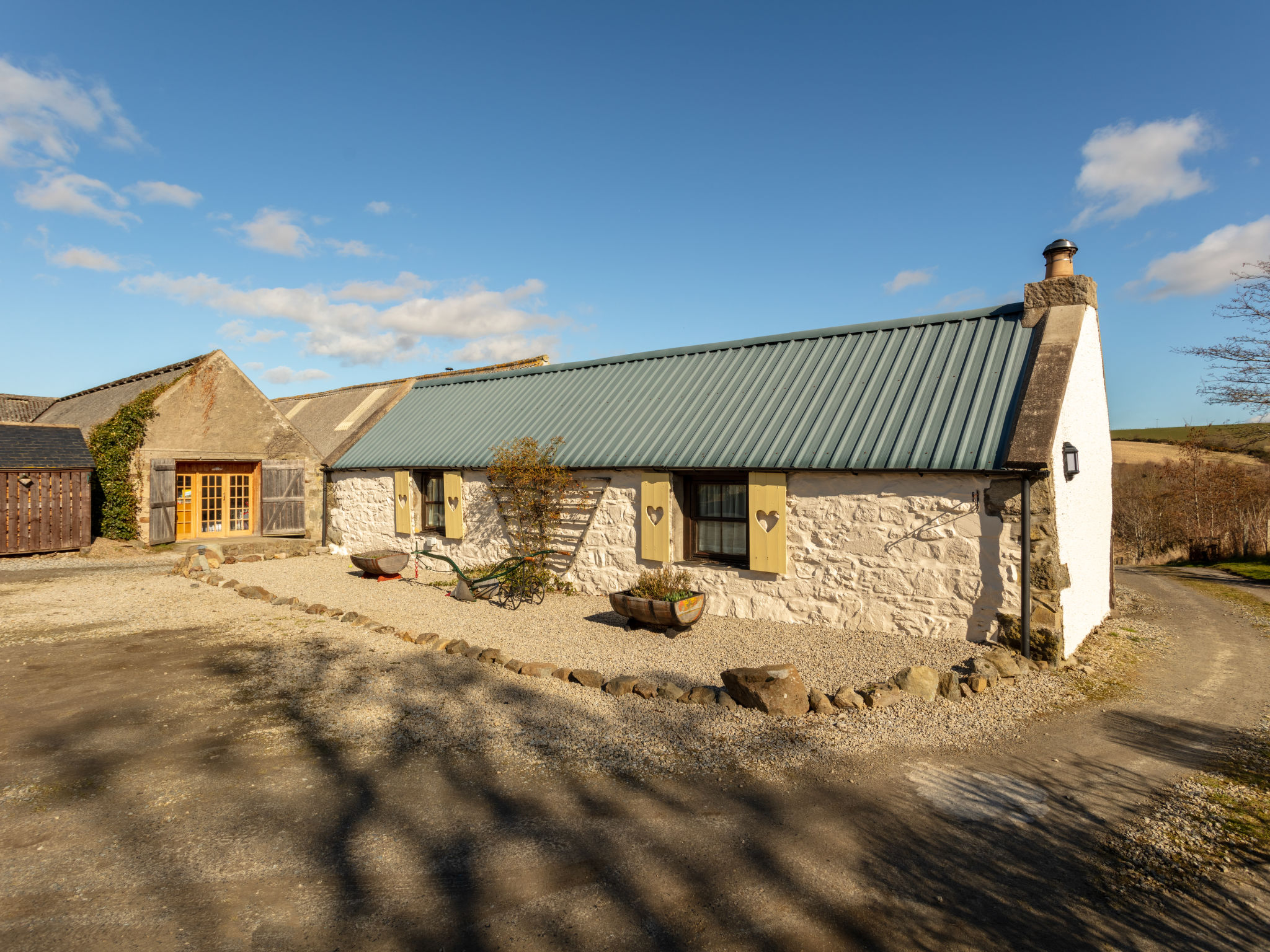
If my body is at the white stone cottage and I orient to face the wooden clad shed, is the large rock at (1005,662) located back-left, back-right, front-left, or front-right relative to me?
back-left

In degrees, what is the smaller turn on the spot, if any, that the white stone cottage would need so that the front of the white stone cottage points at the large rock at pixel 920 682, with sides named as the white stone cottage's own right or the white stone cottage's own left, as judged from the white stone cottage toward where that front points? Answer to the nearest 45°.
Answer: approximately 45° to the white stone cottage's own left

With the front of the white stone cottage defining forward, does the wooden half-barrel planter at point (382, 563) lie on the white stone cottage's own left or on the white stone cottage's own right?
on the white stone cottage's own right

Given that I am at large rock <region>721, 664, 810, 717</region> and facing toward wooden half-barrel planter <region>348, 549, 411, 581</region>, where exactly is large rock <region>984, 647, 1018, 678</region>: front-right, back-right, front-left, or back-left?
back-right

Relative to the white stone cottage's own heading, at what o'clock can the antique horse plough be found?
The antique horse plough is roughly at 2 o'clock from the white stone cottage.

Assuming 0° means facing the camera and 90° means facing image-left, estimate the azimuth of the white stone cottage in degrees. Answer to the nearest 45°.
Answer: approximately 45°

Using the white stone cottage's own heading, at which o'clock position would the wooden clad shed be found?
The wooden clad shed is roughly at 2 o'clock from the white stone cottage.

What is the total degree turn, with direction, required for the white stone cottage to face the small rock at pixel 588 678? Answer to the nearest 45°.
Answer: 0° — it already faces it

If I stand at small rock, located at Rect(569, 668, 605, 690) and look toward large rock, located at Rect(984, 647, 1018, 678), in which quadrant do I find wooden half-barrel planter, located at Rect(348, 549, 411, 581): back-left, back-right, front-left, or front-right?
back-left

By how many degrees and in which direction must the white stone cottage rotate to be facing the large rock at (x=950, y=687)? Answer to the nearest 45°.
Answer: approximately 45° to its left

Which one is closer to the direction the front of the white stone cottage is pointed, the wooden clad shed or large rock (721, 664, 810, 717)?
the large rock
